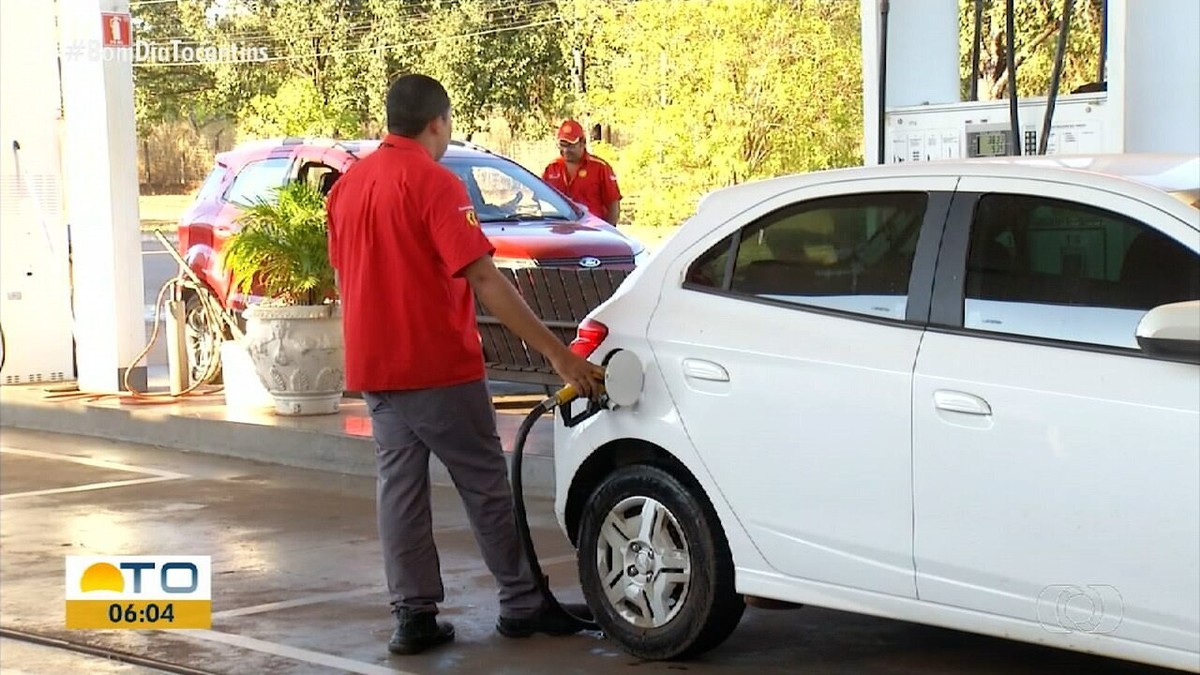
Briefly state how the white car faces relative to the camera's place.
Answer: facing the viewer and to the right of the viewer

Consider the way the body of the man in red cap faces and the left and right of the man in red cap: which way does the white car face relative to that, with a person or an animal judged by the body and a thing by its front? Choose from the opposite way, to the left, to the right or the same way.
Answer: to the left

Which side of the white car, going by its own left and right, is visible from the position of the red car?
back

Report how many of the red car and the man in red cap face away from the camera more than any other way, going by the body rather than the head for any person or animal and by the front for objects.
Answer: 0

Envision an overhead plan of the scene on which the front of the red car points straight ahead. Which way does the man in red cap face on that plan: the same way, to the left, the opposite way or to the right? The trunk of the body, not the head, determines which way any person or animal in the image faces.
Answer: to the right

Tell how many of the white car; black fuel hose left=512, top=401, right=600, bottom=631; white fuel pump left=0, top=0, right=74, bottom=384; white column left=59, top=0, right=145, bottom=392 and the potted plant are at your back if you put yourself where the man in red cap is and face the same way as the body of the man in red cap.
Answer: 0

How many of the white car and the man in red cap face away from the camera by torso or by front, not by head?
0

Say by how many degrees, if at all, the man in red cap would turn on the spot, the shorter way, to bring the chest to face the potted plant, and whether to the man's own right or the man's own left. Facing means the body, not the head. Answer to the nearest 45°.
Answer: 0° — they already face it

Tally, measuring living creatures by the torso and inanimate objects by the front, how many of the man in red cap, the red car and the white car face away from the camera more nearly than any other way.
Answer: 0

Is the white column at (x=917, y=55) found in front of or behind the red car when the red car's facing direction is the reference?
in front

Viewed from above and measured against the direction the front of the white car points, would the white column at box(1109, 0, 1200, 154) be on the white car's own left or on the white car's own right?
on the white car's own left

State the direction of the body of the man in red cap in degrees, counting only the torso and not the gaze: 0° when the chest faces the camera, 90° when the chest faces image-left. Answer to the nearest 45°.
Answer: approximately 45°

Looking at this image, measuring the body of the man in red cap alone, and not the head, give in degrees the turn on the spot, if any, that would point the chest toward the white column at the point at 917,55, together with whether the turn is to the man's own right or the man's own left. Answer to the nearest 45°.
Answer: approximately 45° to the man's own left

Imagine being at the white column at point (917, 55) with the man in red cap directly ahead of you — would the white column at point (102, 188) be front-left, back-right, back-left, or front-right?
front-left

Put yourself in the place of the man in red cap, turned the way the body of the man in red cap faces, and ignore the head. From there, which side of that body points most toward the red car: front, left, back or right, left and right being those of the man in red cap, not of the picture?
front

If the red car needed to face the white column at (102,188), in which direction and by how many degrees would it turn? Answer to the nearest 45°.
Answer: approximately 90° to its right
